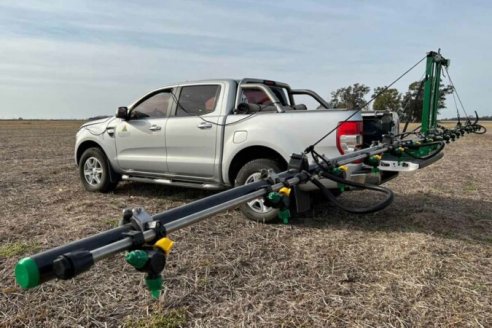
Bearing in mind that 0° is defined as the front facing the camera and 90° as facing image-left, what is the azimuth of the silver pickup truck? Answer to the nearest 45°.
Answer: approximately 135°

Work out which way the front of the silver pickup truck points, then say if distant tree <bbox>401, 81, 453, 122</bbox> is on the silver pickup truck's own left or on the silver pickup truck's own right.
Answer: on the silver pickup truck's own right
